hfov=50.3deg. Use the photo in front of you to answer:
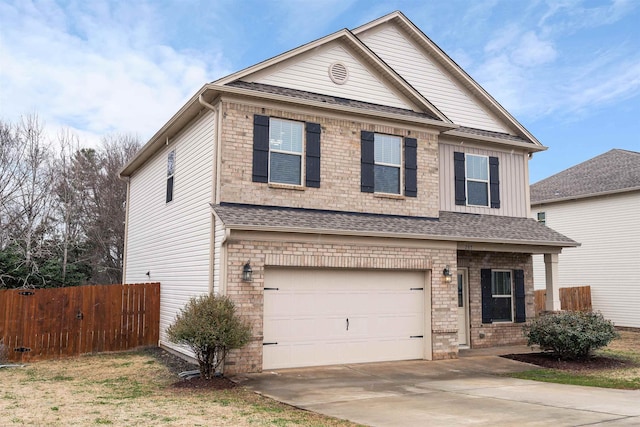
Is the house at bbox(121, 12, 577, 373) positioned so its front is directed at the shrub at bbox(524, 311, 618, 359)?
no

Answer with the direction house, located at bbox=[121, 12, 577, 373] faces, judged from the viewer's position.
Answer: facing the viewer and to the right of the viewer

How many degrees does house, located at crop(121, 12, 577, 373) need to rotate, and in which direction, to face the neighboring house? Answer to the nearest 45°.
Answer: approximately 90° to its left

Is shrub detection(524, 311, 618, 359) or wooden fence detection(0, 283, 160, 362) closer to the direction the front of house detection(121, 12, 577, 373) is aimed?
the shrub

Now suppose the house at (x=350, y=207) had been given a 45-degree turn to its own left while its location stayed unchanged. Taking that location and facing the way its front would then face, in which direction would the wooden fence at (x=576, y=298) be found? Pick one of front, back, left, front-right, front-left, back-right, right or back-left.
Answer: front-left

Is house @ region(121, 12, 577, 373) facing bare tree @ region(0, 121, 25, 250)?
no

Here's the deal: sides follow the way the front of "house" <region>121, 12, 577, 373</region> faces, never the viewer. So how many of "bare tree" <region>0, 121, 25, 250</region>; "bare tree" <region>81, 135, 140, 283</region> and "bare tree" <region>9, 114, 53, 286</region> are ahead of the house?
0

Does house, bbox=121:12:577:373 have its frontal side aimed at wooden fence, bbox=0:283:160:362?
no

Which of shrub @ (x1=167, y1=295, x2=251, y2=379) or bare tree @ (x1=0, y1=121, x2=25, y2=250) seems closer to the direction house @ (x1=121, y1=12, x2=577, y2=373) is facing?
the shrub

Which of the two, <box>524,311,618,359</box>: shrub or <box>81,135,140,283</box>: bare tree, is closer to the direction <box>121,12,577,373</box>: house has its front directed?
the shrub

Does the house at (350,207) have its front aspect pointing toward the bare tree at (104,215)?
no
